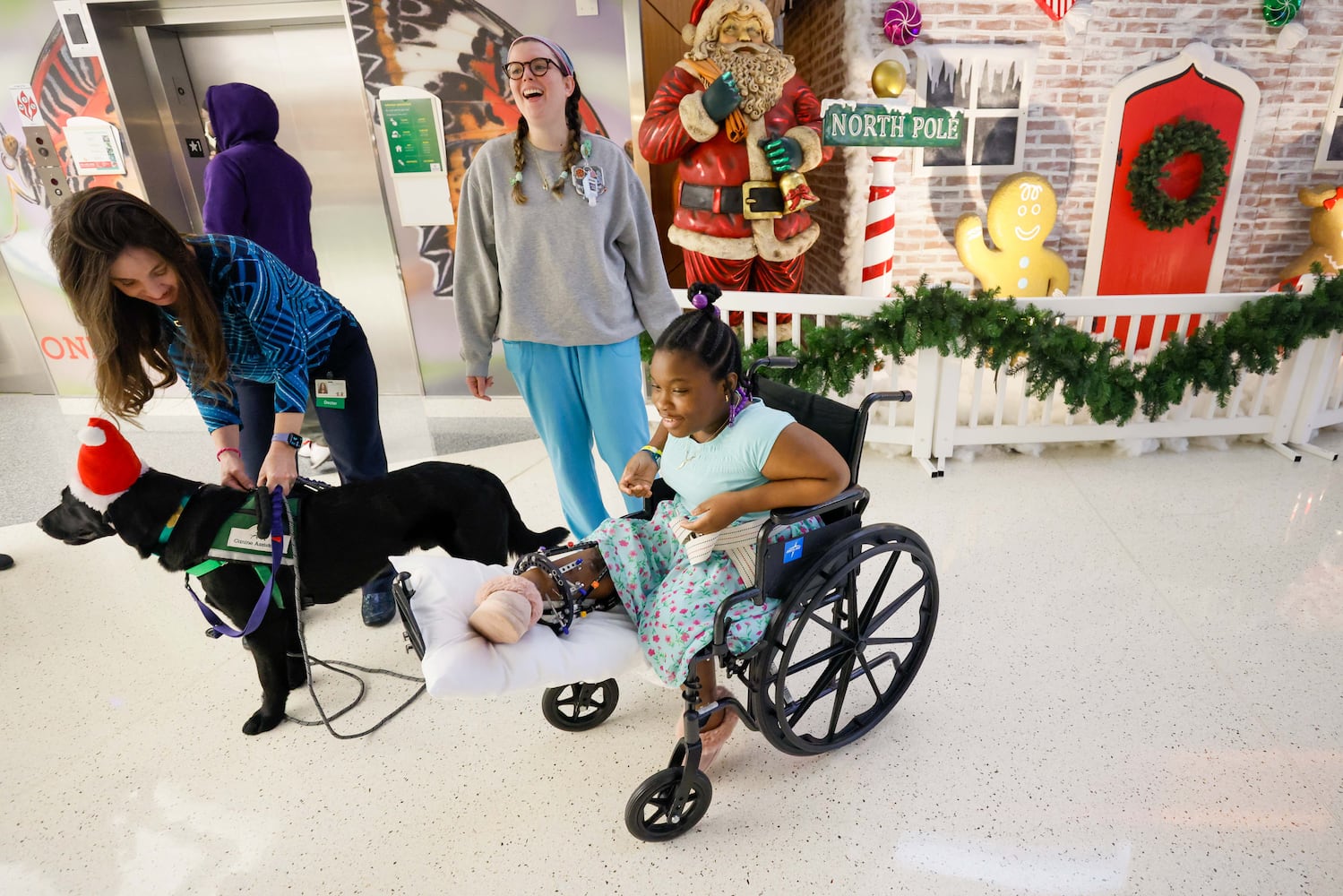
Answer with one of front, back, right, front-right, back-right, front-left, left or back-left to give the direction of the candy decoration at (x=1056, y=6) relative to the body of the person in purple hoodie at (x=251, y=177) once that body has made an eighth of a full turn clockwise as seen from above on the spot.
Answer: right

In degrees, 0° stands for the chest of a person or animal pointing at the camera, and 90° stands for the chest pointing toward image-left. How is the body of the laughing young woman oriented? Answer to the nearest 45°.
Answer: approximately 0°

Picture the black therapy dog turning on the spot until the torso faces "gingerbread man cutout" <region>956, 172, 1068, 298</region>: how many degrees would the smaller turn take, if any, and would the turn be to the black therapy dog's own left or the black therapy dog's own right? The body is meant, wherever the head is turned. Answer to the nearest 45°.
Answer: approximately 180°

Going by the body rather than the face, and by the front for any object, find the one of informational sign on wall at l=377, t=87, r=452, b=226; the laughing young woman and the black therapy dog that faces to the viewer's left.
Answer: the black therapy dog

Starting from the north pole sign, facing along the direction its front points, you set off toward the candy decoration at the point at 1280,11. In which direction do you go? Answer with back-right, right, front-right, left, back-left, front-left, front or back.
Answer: back-left

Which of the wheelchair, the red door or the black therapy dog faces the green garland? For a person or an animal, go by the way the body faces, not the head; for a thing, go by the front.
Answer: the red door

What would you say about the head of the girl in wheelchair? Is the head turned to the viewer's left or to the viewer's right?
to the viewer's left

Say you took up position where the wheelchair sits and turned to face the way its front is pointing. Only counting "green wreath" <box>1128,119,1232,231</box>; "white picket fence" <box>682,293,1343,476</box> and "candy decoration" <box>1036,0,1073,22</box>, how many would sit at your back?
3

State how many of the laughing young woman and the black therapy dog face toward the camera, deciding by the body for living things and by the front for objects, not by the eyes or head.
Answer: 1

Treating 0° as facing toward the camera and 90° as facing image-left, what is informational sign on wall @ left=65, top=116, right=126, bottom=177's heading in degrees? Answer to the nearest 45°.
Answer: approximately 0°

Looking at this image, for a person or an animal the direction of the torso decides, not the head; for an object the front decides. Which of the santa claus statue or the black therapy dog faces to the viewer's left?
the black therapy dog

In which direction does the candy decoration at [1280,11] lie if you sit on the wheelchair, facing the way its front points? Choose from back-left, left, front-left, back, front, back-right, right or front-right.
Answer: back
